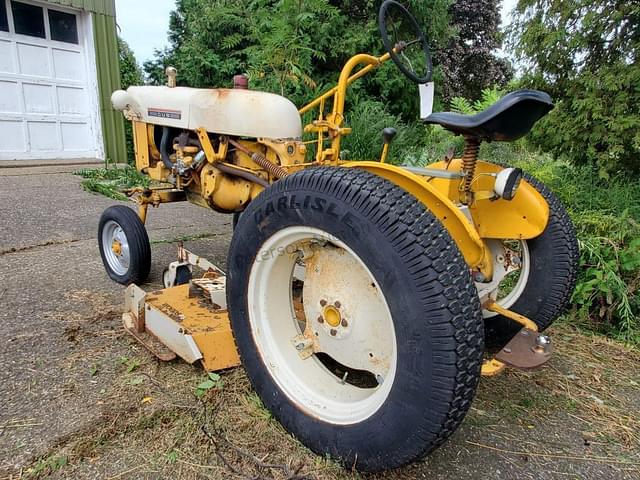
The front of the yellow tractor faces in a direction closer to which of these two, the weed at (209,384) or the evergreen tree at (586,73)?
the weed

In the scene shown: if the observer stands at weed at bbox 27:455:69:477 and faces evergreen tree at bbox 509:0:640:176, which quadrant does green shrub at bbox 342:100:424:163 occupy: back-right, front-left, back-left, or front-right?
front-left

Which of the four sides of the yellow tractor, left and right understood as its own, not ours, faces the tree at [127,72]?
front

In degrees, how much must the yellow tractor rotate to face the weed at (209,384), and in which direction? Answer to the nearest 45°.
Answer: approximately 45° to its left

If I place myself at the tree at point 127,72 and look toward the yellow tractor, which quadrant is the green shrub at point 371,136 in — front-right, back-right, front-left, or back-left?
front-left

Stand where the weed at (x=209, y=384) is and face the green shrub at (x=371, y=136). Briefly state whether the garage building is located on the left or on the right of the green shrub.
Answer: left

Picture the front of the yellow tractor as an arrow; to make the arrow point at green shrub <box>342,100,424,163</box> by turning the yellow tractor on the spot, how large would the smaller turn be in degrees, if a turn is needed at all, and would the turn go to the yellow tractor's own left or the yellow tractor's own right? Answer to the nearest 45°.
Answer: approximately 45° to the yellow tractor's own right

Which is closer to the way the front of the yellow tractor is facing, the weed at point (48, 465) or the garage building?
the garage building

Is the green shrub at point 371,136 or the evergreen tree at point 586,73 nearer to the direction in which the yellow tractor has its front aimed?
the green shrub

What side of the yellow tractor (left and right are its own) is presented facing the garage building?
front

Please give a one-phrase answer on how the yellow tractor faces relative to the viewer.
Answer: facing away from the viewer and to the left of the viewer

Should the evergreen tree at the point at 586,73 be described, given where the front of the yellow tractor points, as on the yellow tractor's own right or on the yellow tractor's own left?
on the yellow tractor's own right

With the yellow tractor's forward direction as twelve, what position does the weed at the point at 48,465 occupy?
The weed is roughly at 10 o'clock from the yellow tractor.
